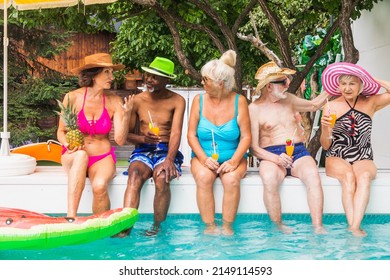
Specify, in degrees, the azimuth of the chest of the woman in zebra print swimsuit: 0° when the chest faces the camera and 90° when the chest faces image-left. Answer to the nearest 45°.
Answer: approximately 0°

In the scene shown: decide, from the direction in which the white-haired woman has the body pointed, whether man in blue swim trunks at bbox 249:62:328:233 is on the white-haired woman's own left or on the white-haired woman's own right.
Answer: on the white-haired woman's own left

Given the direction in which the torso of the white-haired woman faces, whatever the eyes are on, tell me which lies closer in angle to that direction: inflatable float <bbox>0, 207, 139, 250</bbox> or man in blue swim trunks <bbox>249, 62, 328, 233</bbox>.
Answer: the inflatable float

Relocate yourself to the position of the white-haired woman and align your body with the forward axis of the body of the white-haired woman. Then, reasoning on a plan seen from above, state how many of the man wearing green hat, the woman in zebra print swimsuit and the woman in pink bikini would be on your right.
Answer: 2

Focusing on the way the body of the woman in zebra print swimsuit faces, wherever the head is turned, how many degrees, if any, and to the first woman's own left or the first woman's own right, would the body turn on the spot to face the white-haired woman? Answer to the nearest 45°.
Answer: approximately 45° to the first woman's own right

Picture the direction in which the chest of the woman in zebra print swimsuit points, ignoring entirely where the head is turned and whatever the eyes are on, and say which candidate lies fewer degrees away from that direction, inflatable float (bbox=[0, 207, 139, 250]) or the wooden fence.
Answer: the inflatable float

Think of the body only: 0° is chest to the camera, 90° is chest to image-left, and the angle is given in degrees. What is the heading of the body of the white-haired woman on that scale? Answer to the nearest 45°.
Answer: approximately 0°

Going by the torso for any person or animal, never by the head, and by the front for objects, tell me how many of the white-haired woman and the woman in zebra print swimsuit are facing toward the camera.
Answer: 2

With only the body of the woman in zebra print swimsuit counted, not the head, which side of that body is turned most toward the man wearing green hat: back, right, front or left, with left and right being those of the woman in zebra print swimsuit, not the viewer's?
right

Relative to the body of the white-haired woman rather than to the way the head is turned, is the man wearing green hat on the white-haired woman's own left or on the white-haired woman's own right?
on the white-haired woman's own right

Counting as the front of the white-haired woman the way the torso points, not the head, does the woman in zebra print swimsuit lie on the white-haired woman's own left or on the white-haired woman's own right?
on the white-haired woman's own left

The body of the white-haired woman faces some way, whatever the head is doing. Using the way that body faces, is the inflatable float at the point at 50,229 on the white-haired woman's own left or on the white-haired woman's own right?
on the white-haired woman's own right
